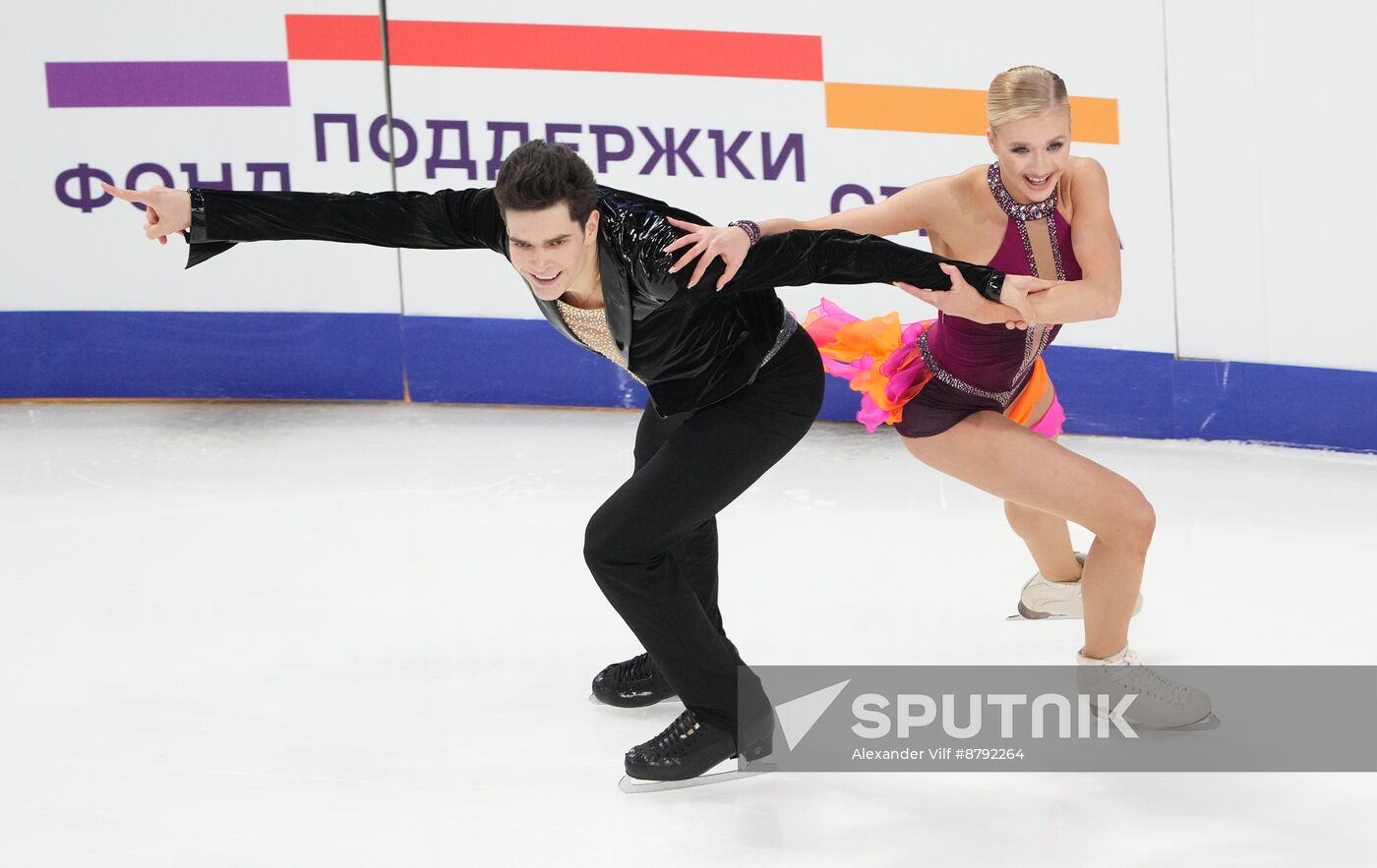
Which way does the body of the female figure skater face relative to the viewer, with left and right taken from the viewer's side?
facing the viewer and to the right of the viewer

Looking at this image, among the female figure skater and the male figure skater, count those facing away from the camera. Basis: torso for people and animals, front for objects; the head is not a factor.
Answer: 0

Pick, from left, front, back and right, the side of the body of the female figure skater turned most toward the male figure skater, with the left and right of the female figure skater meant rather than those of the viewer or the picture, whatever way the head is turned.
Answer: right

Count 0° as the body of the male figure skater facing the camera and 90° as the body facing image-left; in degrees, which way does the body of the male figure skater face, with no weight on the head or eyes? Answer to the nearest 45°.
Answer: approximately 45°

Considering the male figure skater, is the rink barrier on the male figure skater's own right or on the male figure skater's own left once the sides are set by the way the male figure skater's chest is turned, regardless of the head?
on the male figure skater's own right

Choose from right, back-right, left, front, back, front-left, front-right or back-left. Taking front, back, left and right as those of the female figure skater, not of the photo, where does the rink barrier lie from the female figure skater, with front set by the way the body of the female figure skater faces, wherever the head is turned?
back

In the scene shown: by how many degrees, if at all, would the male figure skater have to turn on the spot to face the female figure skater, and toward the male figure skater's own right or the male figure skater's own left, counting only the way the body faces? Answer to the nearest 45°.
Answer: approximately 135° to the male figure skater's own left
